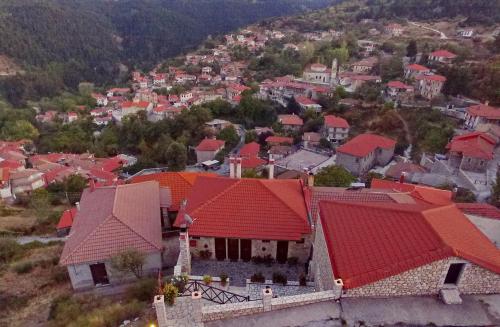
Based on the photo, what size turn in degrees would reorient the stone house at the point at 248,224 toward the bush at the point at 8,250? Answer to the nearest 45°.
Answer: approximately 90° to its right

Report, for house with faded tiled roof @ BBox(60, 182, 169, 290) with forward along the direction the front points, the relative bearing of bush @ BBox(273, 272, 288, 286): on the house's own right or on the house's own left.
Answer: on the house's own left

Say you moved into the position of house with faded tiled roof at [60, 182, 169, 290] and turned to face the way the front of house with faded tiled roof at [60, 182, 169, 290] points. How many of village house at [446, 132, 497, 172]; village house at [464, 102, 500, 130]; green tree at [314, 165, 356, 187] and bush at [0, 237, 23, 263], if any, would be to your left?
3

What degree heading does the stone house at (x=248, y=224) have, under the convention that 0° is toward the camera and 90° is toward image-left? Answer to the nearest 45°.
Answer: approximately 0°

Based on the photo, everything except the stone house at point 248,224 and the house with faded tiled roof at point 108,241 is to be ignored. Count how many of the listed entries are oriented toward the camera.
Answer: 2

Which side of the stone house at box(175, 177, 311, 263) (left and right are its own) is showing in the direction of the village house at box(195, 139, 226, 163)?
back

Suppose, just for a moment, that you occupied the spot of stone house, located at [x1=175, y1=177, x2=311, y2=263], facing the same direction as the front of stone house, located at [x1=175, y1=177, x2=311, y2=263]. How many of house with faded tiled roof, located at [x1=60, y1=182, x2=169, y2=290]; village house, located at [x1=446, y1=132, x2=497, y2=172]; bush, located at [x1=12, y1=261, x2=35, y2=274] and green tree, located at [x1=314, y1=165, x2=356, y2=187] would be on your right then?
2

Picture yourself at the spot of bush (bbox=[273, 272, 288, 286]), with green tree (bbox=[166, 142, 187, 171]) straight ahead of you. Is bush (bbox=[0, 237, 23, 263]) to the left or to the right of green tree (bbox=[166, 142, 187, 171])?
left
